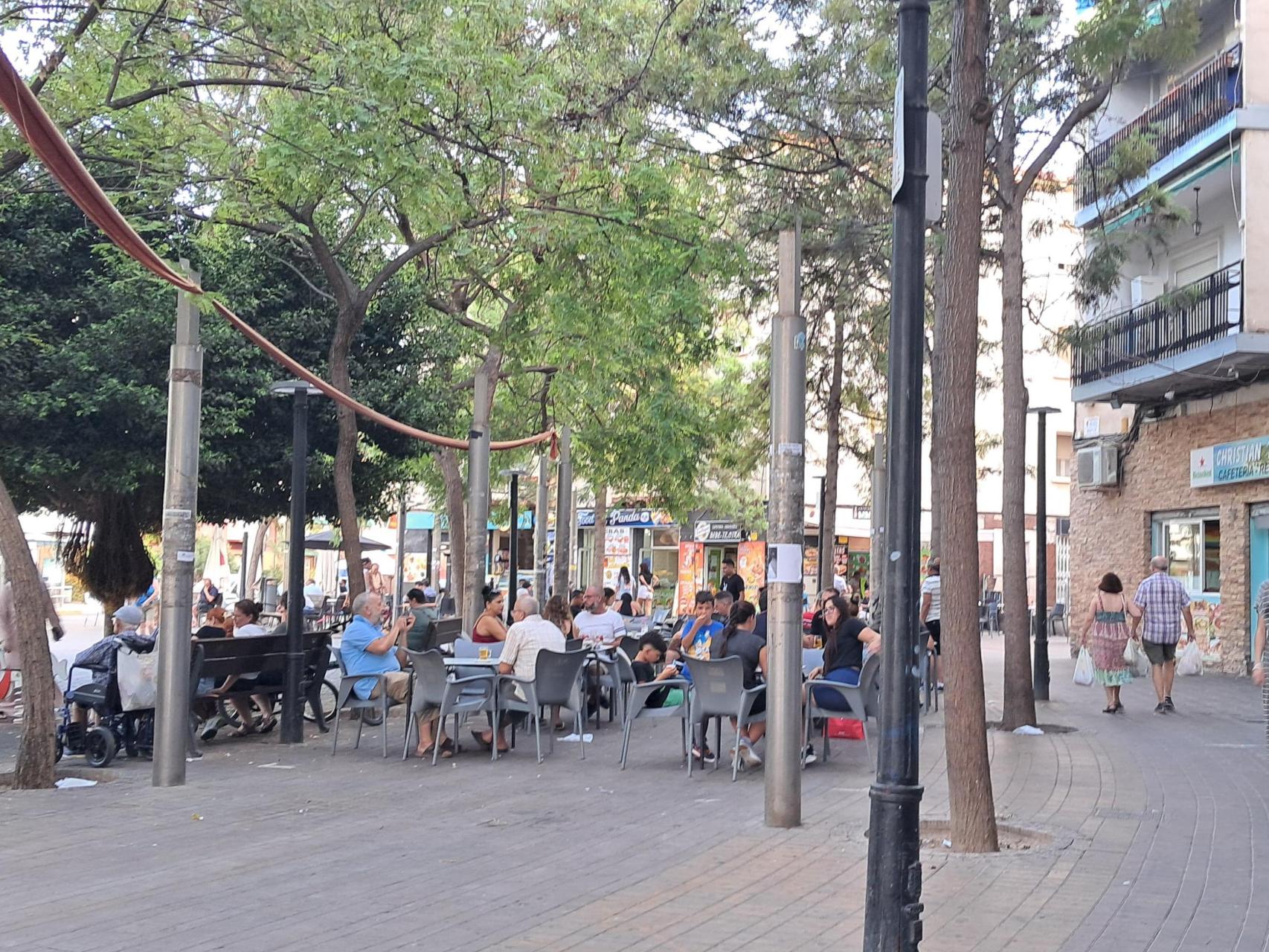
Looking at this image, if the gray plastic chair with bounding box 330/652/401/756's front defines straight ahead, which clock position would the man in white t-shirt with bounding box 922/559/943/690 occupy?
The man in white t-shirt is roughly at 11 o'clock from the gray plastic chair.

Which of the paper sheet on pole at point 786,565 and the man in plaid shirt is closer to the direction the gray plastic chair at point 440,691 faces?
the man in plaid shirt

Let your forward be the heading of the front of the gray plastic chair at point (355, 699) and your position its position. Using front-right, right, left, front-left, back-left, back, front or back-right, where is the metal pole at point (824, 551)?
front-left

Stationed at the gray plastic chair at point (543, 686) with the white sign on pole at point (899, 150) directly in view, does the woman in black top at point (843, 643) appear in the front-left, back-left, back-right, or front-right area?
front-left

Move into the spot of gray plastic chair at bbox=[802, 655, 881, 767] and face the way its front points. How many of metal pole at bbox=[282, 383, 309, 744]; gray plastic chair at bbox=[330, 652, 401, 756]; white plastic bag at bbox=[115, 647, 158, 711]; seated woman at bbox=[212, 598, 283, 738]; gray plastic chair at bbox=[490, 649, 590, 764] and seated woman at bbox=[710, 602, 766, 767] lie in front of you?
6

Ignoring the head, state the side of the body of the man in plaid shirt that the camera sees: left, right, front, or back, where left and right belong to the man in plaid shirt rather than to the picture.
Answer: back

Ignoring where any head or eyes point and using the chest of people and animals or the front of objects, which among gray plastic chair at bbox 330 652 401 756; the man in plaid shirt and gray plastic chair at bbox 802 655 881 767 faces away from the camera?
the man in plaid shirt

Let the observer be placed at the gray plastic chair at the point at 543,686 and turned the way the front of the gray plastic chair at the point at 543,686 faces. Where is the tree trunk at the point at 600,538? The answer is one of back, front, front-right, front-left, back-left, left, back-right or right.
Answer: front-right

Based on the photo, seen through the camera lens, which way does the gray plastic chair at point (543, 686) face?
facing away from the viewer and to the left of the viewer

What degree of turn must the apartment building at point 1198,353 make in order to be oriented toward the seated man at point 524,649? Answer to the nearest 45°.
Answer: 0° — it already faces them

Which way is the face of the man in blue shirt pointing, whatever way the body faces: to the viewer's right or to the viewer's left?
to the viewer's right

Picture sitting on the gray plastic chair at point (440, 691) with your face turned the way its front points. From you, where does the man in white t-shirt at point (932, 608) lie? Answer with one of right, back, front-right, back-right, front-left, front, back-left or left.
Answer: front

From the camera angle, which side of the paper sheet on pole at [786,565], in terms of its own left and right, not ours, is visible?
front

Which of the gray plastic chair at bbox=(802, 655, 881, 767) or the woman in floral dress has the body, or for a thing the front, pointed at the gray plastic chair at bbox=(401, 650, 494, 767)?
the gray plastic chair at bbox=(802, 655, 881, 767)

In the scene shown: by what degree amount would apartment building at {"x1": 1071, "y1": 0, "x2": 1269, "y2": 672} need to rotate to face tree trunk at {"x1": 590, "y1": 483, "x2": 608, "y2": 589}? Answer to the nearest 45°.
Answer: approximately 90° to its right

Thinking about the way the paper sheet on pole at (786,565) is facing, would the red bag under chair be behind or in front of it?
behind

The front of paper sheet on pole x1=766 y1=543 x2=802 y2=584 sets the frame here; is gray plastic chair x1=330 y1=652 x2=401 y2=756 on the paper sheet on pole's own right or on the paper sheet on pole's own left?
on the paper sheet on pole's own right

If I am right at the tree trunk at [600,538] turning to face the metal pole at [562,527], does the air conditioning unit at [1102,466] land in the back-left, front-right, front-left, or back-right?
front-left

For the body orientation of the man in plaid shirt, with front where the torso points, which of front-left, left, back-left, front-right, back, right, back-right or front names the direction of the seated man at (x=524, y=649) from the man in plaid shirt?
back-left
